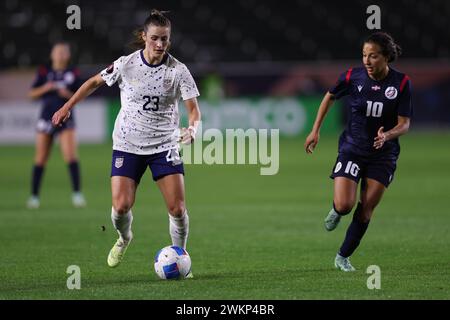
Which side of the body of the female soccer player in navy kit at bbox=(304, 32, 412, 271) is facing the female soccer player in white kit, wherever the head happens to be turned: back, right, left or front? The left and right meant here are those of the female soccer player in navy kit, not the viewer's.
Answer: right

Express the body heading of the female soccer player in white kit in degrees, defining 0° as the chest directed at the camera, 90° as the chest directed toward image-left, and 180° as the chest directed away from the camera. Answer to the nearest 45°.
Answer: approximately 0°

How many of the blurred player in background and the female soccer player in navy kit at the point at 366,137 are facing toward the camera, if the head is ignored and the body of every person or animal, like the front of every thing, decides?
2

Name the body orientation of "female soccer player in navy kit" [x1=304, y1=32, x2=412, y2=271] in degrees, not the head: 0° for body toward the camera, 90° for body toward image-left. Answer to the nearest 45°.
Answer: approximately 0°

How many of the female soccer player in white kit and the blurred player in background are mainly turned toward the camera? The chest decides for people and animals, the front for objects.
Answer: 2
